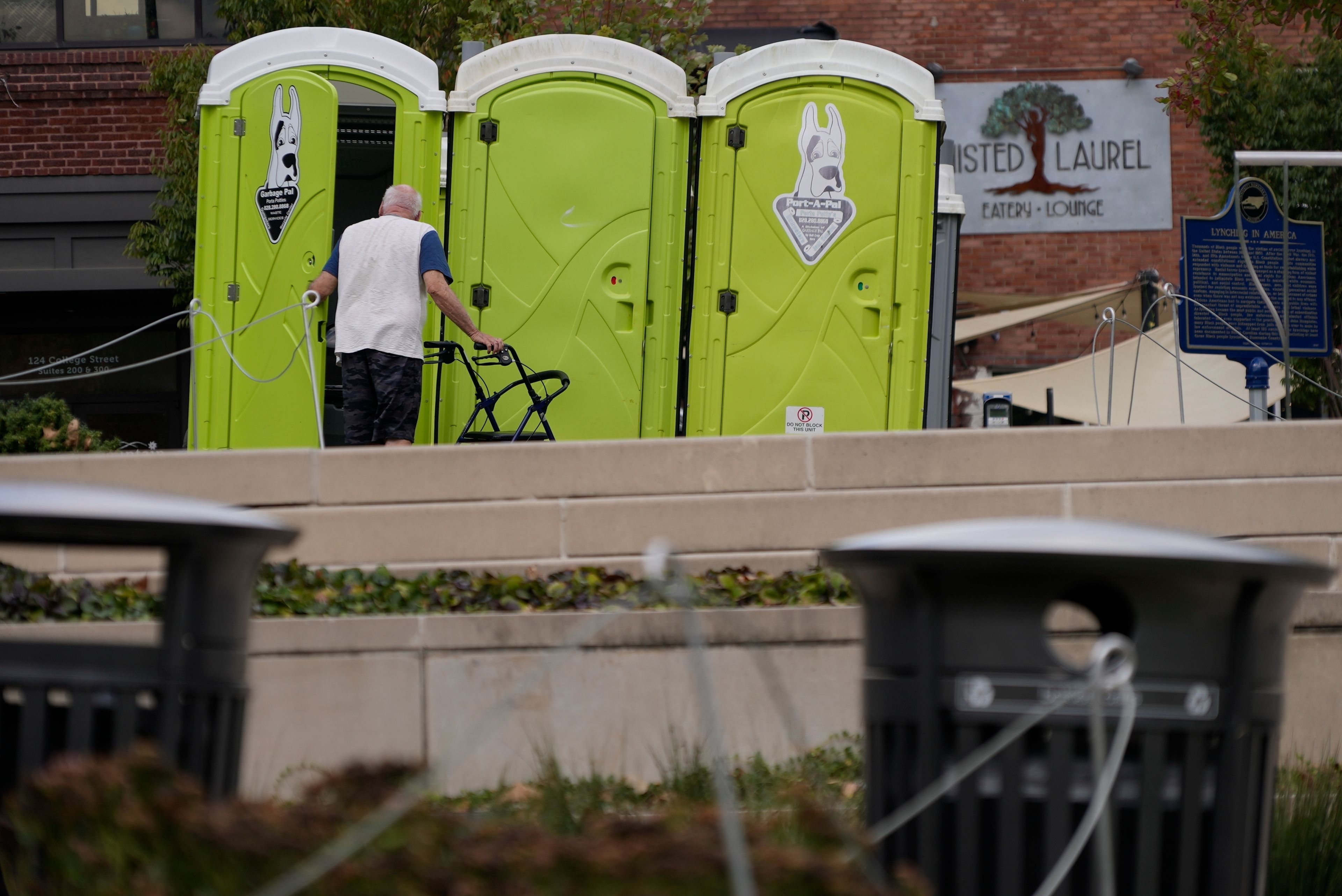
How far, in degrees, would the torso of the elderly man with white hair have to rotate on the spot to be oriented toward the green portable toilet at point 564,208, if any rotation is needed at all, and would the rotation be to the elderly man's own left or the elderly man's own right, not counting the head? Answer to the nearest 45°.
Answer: approximately 45° to the elderly man's own right

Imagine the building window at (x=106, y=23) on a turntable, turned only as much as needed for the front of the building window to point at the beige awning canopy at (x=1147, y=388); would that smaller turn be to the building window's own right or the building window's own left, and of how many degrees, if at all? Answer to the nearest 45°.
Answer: approximately 90° to the building window's own left

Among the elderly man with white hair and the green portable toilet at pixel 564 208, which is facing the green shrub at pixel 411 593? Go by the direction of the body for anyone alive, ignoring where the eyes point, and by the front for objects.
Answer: the green portable toilet

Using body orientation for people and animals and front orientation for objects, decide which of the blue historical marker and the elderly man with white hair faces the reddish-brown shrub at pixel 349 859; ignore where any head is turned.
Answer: the blue historical marker

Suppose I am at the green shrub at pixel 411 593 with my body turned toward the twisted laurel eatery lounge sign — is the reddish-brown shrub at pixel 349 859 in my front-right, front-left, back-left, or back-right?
back-right

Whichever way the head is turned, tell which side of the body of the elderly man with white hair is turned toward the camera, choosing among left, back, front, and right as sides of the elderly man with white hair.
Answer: back

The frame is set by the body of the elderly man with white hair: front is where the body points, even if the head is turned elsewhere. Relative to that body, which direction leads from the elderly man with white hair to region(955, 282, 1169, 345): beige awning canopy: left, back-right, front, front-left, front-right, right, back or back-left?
front-right

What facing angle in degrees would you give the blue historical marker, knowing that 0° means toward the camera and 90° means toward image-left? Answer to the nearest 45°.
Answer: approximately 0°

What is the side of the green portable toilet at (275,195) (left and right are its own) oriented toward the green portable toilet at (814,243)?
left

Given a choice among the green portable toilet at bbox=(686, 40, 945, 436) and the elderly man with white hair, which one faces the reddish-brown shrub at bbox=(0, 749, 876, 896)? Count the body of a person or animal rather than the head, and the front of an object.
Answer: the green portable toilet
